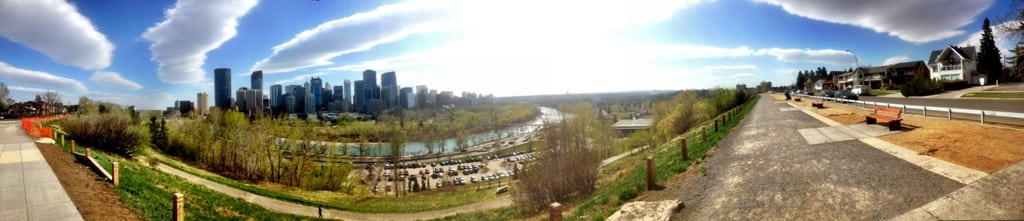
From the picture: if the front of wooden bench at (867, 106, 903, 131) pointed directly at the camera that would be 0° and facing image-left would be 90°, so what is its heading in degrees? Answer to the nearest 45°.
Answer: approximately 45°

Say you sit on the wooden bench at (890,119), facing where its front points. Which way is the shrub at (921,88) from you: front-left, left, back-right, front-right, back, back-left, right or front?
back-right

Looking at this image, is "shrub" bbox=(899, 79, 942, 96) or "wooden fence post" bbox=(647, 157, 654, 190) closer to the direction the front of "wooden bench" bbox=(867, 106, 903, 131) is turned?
the wooden fence post

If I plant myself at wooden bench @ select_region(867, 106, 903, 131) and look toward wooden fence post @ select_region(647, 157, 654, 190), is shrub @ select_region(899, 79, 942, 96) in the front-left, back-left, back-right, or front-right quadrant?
back-right
